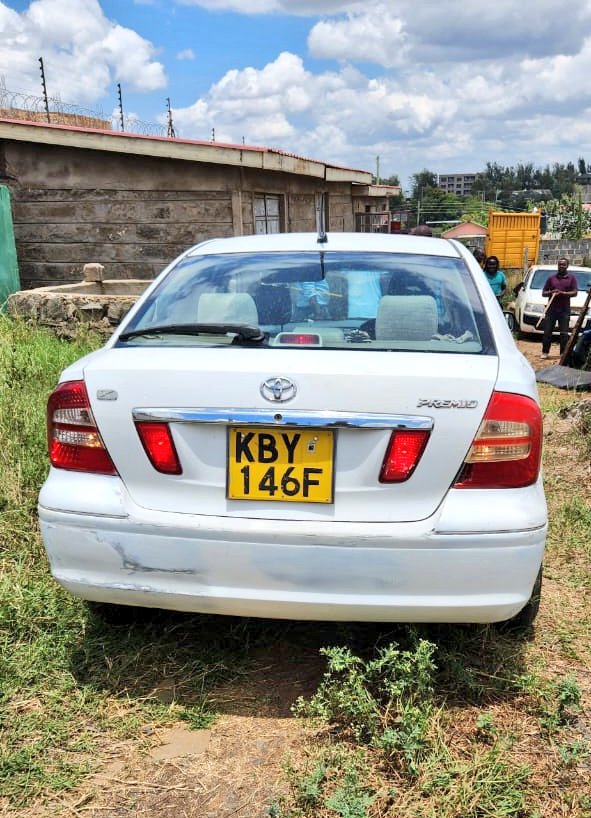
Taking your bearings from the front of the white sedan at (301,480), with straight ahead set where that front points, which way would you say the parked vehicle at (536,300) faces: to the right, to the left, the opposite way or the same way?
the opposite way

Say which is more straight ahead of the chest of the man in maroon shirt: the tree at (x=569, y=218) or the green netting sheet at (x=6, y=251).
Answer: the green netting sheet

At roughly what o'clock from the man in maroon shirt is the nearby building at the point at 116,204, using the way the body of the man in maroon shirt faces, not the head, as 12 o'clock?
The nearby building is roughly at 2 o'clock from the man in maroon shirt.

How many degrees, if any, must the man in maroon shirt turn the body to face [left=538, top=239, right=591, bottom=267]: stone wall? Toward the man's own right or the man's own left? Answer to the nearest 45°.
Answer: approximately 180°

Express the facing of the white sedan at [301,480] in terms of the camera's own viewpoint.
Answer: facing away from the viewer

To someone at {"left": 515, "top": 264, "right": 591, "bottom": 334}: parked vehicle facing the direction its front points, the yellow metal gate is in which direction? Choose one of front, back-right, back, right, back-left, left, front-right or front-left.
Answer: back
